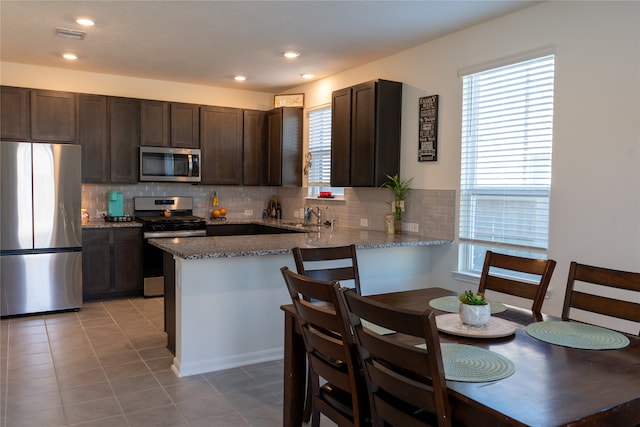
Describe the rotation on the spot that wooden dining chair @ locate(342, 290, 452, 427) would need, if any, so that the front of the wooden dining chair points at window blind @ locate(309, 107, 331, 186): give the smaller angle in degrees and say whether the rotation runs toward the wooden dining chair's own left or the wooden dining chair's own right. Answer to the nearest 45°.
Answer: approximately 45° to the wooden dining chair's own left

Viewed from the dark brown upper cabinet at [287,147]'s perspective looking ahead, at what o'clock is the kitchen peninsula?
The kitchen peninsula is roughly at 11 o'clock from the dark brown upper cabinet.

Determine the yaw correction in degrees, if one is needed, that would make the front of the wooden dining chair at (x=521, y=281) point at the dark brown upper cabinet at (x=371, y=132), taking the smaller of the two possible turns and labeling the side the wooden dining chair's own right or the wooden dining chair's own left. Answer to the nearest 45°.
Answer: approximately 90° to the wooden dining chair's own right

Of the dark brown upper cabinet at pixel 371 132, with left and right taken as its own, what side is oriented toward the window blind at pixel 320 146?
right

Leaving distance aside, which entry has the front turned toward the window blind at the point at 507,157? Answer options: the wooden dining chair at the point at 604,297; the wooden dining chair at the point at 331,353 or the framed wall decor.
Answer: the wooden dining chair at the point at 331,353

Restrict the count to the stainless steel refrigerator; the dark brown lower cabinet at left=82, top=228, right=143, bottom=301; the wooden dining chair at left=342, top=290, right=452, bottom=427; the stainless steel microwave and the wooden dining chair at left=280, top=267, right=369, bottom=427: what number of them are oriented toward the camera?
3

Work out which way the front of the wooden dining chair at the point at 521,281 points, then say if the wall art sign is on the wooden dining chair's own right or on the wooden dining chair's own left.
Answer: on the wooden dining chair's own right

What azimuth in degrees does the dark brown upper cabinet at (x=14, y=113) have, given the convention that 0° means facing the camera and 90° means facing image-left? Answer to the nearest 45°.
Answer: approximately 0°

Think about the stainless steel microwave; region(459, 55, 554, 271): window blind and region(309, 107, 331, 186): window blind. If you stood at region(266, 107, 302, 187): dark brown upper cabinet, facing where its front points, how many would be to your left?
2

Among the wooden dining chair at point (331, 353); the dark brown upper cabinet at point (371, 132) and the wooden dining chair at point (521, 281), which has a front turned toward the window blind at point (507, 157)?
the wooden dining chair at point (331, 353)
